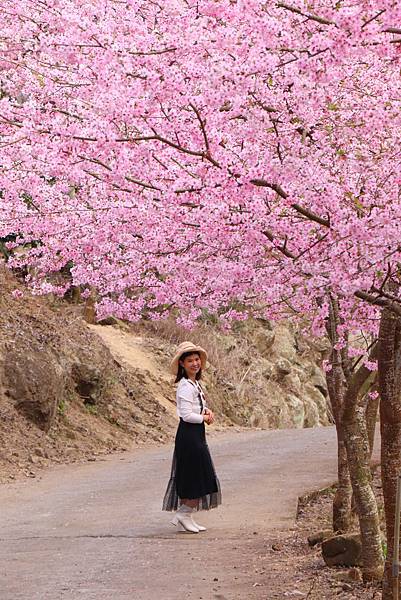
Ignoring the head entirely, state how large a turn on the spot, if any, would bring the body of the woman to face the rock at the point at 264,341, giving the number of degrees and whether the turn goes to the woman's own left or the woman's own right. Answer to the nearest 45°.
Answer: approximately 90° to the woman's own left

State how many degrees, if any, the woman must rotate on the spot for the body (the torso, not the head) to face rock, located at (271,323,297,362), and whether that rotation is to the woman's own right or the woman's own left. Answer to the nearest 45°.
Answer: approximately 90° to the woman's own left

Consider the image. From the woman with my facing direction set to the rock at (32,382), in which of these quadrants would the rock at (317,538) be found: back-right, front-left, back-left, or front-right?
back-right

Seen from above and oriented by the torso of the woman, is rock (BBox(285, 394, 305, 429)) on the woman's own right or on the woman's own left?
on the woman's own left

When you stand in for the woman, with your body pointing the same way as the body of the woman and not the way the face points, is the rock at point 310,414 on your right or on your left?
on your left

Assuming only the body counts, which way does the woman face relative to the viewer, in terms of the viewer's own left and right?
facing to the right of the viewer

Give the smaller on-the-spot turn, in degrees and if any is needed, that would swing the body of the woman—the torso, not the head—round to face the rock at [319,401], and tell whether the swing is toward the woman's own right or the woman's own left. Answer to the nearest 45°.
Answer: approximately 90° to the woman's own left

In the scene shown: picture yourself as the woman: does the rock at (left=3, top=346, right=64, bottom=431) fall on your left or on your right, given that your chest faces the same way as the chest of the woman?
on your left
